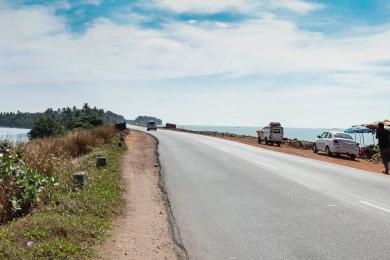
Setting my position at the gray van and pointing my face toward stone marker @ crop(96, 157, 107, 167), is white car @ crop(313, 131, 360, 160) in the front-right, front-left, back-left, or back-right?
front-left

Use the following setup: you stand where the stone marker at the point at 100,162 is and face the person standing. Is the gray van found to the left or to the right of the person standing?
left

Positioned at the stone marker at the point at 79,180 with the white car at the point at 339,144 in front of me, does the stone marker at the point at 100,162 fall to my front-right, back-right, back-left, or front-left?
front-left

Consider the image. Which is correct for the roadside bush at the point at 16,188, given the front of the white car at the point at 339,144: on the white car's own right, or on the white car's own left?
on the white car's own left

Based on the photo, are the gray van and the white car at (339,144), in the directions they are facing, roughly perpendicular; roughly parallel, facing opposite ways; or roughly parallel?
roughly parallel

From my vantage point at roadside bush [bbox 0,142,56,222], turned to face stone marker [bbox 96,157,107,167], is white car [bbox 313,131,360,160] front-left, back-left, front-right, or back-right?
front-right
